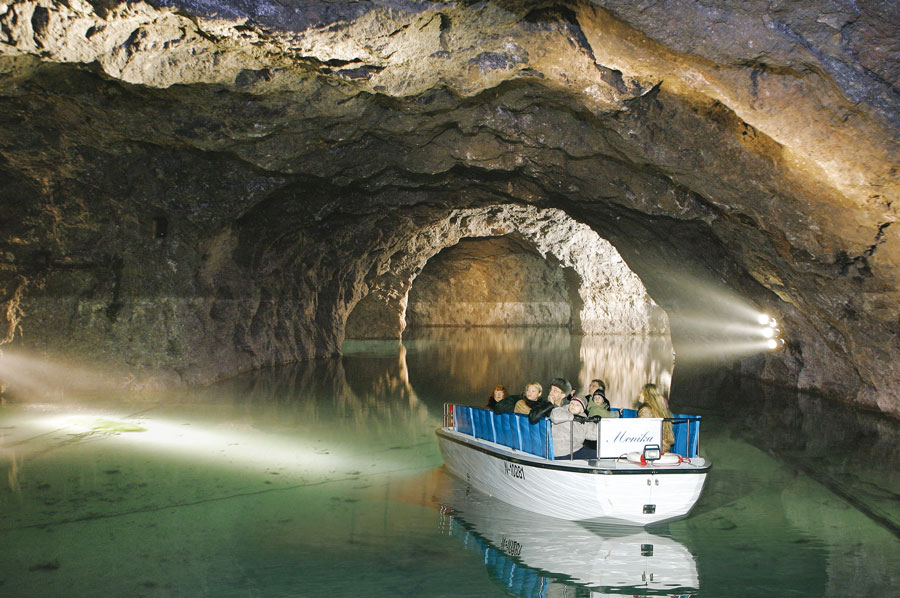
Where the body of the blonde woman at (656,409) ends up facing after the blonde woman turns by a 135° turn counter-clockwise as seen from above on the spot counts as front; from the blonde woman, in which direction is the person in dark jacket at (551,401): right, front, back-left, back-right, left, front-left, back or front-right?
right

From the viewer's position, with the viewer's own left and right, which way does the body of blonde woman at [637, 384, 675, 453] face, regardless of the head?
facing away from the viewer and to the left of the viewer

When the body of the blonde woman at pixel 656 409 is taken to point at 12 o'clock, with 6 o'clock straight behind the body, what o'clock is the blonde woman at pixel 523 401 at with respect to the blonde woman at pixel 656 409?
the blonde woman at pixel 523 401 is roughly at 11 o'clock from the blonde woman at pixel 656 409.
